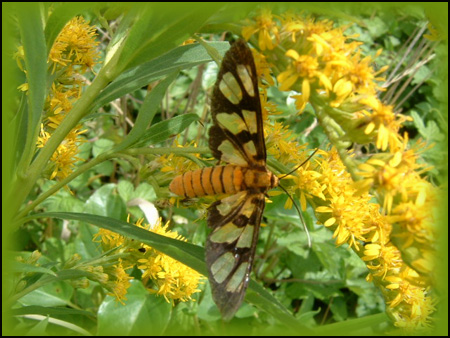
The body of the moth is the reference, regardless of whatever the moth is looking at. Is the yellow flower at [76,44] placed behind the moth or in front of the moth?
behind

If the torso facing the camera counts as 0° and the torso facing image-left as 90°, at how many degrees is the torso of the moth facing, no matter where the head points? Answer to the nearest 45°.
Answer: approximately 270°
